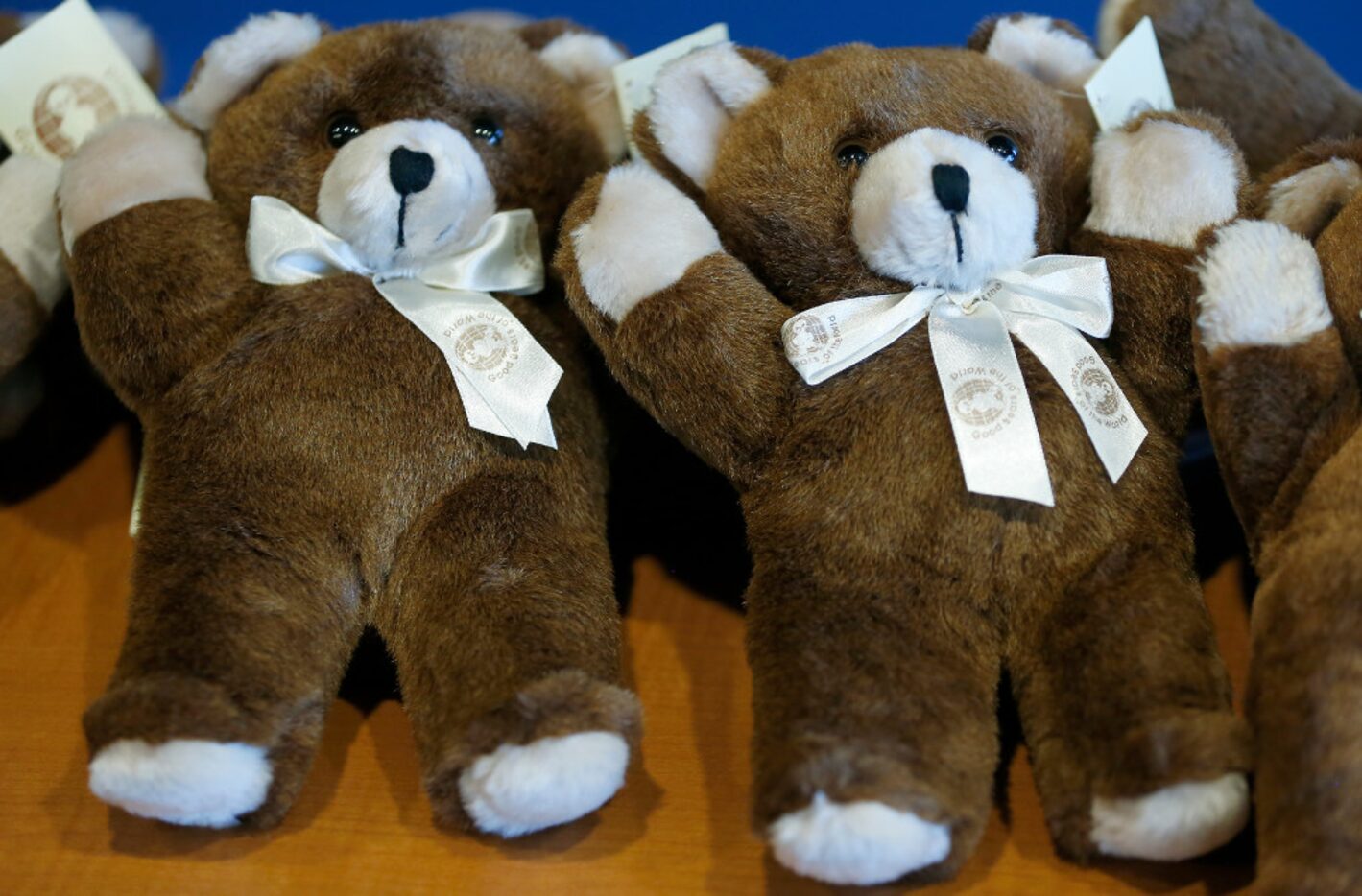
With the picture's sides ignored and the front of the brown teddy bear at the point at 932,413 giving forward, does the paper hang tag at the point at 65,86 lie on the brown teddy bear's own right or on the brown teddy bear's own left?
on the brown teddy bear's own right

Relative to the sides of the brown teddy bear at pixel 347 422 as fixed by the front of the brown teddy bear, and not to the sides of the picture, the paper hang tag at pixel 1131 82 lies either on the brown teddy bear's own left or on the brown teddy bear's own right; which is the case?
on the brown teddy bear's own left

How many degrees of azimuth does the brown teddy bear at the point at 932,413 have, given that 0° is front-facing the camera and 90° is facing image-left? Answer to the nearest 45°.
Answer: approximately 0°

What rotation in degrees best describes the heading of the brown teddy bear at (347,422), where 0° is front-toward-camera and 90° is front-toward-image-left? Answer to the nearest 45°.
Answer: approximately 0°

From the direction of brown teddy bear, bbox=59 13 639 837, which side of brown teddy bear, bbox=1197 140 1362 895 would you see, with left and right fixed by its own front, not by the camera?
right

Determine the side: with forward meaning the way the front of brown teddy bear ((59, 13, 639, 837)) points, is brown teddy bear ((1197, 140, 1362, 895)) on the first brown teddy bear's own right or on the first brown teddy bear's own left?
on the first brown teddy bear's own left
